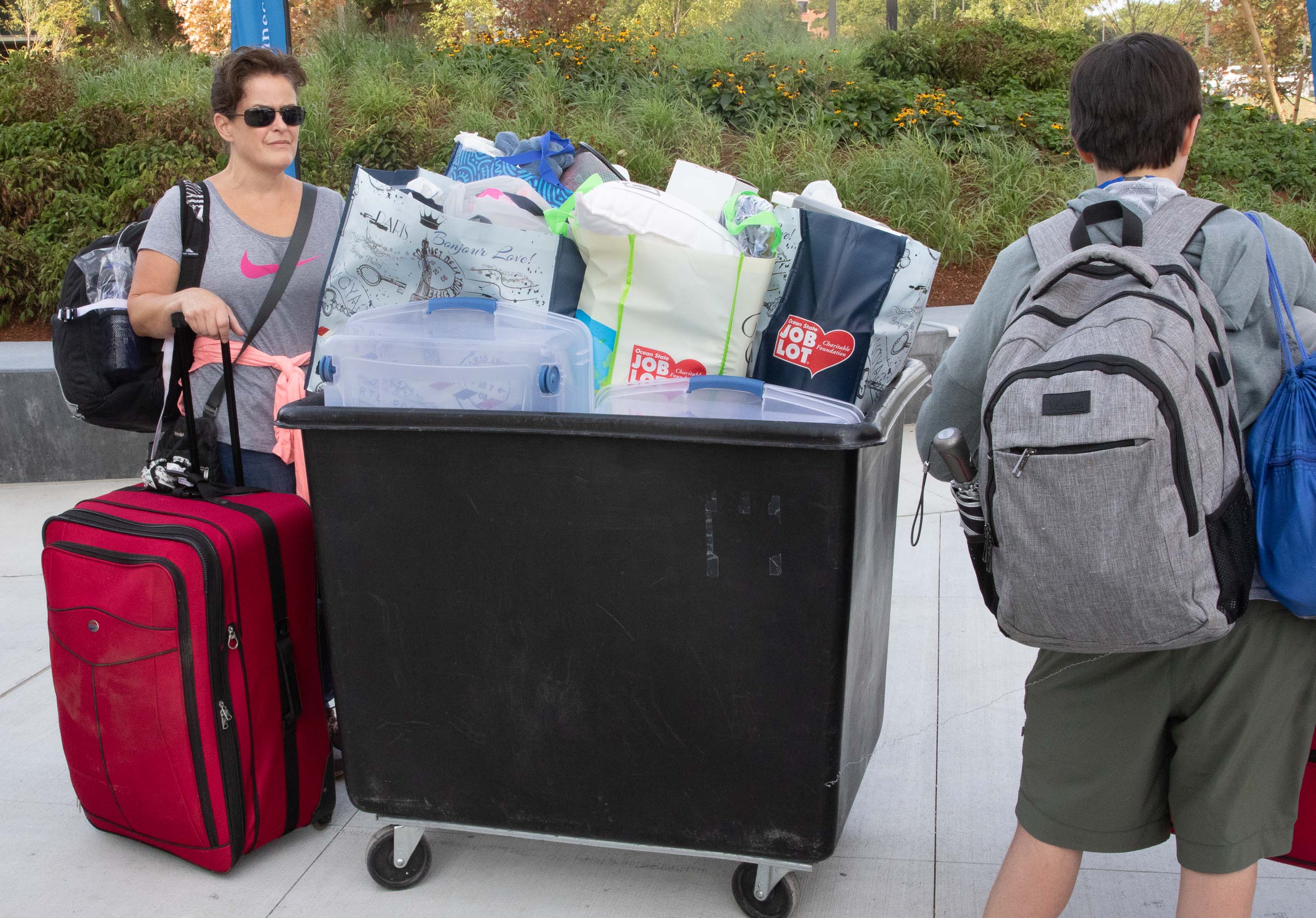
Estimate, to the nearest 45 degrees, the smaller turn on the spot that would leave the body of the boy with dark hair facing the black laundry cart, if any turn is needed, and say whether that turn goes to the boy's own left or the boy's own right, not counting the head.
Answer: approximately 90° to the boy's own left

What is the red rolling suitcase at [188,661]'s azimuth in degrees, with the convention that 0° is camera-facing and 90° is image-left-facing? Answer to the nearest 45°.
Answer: approximately 45°

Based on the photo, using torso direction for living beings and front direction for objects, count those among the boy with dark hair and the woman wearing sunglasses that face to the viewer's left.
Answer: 0

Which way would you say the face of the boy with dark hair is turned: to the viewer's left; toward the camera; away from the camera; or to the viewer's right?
away from the camera

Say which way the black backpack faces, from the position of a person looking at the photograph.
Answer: facing to the left of the viewer

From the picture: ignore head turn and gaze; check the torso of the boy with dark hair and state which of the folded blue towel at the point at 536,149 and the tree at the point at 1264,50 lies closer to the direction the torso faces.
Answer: the tree

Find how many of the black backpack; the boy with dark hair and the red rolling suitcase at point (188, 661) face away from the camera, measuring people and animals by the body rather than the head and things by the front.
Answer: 1

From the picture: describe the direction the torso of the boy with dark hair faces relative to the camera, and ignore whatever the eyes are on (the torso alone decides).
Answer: away from the camera

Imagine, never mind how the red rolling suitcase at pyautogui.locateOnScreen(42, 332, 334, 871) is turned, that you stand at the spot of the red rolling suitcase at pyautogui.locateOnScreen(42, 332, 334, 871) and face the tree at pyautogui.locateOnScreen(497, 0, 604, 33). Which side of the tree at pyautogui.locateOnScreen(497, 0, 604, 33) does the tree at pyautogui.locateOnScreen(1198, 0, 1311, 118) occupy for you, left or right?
right

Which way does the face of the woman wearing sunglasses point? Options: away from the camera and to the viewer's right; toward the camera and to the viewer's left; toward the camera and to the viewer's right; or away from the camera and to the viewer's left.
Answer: toward the camera and to the viewer's right

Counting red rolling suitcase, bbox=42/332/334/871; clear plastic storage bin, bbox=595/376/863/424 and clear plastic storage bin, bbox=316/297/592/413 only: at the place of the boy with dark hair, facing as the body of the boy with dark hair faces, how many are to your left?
3

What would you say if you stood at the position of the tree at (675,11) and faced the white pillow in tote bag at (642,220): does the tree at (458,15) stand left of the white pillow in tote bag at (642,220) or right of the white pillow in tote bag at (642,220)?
right
